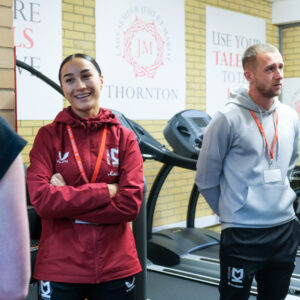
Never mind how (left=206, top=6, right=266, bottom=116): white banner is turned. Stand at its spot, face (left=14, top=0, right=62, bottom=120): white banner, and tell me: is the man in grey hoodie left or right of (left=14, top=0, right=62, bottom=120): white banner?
left

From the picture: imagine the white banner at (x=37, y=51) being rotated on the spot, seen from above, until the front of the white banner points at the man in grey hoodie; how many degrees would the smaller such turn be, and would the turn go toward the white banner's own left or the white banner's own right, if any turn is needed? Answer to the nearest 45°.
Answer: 0° — it already faces them

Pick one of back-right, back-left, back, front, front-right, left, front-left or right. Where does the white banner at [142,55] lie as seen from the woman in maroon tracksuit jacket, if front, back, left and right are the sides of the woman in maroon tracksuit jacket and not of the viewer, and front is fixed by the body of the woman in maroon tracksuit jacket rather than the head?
back

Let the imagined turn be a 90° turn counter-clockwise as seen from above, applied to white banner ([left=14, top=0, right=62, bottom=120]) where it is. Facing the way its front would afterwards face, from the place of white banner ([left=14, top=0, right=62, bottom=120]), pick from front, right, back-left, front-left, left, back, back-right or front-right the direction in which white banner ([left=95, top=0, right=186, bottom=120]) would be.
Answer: front-left

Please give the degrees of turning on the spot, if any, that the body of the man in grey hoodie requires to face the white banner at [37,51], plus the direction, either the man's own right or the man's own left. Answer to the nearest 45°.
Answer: approximately 180°

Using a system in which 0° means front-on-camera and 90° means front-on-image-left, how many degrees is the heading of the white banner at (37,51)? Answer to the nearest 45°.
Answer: approximately 0°

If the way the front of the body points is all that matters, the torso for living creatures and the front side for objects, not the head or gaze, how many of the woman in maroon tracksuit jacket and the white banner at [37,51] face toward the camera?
2

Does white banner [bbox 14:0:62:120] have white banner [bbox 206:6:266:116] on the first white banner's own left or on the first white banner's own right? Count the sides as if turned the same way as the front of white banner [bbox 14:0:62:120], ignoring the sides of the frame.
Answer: on the first white banner's own left

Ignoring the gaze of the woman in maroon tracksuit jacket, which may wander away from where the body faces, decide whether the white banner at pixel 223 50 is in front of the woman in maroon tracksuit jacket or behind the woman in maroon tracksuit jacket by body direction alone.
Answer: behind

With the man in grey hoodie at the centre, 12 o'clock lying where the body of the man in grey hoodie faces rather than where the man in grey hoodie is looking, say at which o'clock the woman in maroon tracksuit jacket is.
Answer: The woman in maroon tracksuit jacket is roughly at 3 o'clock from the man in grey hoodie.
